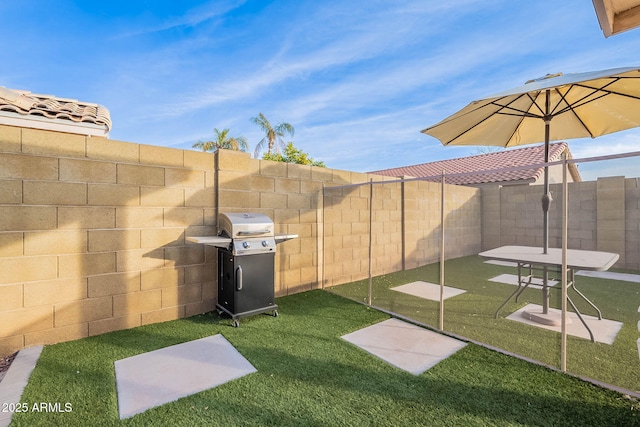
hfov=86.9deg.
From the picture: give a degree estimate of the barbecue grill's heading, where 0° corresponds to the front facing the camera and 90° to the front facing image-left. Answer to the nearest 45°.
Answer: approximately 315°

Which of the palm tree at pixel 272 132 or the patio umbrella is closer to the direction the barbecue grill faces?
the patio umbrella

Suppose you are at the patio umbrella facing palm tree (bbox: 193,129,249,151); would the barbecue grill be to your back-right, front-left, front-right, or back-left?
front-left

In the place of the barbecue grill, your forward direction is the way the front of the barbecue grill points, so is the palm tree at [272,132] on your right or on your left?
on your left

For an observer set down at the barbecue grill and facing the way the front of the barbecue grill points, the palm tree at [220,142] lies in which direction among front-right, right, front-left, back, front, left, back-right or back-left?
back-left

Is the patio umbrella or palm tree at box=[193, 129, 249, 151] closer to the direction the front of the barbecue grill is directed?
the patio umbrella

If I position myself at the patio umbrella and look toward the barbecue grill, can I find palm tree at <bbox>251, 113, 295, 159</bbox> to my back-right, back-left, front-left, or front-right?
front-right

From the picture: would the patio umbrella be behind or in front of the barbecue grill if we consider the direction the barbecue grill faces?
in front
